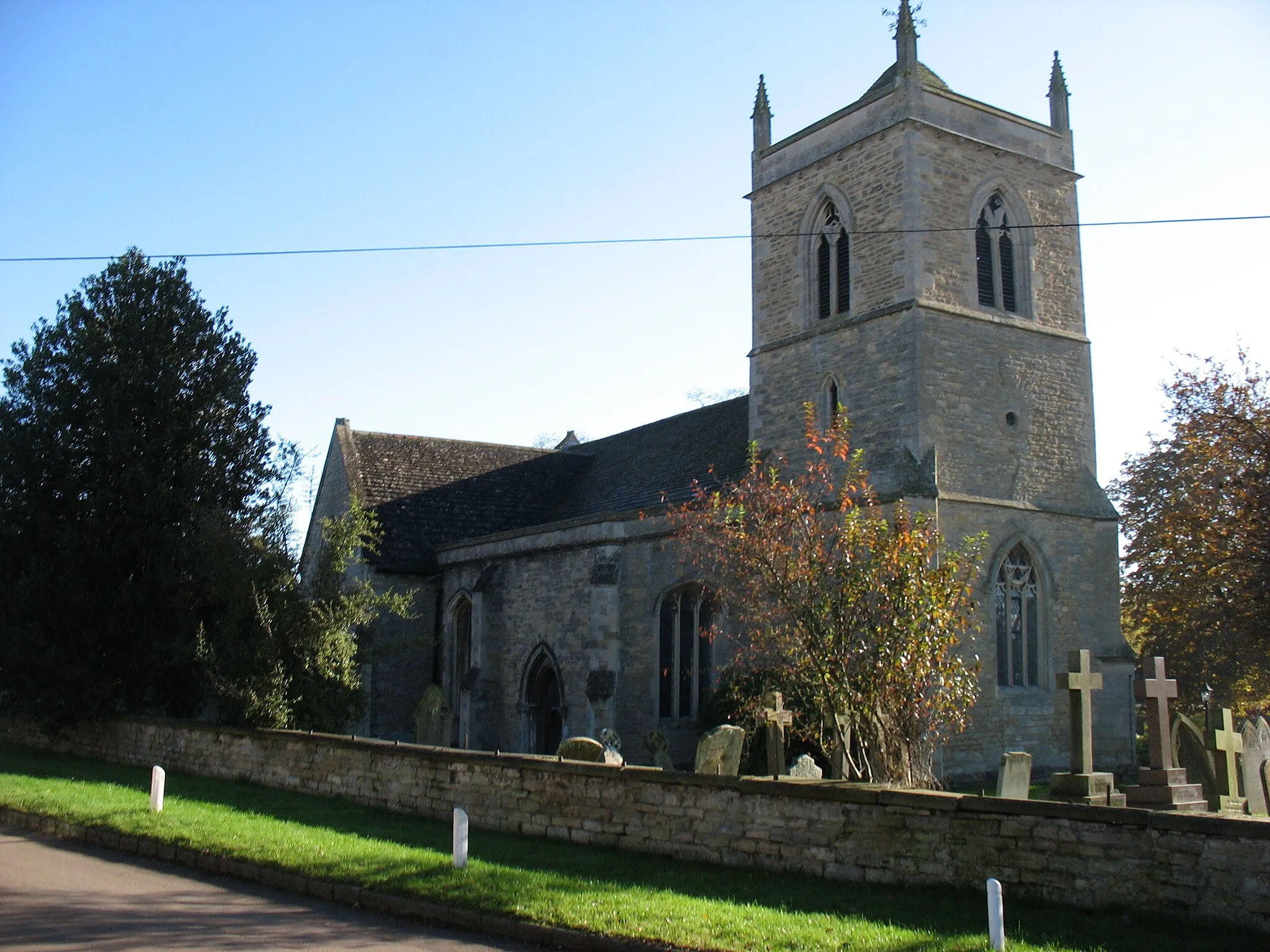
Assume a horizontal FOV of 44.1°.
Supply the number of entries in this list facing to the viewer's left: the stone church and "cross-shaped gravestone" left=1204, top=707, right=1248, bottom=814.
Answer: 0

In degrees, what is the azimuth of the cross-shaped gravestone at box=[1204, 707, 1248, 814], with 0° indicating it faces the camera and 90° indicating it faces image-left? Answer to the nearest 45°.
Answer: approximately 315°

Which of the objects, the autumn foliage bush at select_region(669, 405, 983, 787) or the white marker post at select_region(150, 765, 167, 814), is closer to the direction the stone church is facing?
the autumn foliage bush

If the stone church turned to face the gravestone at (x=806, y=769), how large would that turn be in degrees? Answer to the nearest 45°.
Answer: approximately 45° to its right

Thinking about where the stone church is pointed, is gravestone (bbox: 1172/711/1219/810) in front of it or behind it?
in front

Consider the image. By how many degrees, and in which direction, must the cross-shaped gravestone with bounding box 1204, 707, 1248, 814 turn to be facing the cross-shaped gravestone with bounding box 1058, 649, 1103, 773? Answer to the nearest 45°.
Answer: approximately 90° to its right
